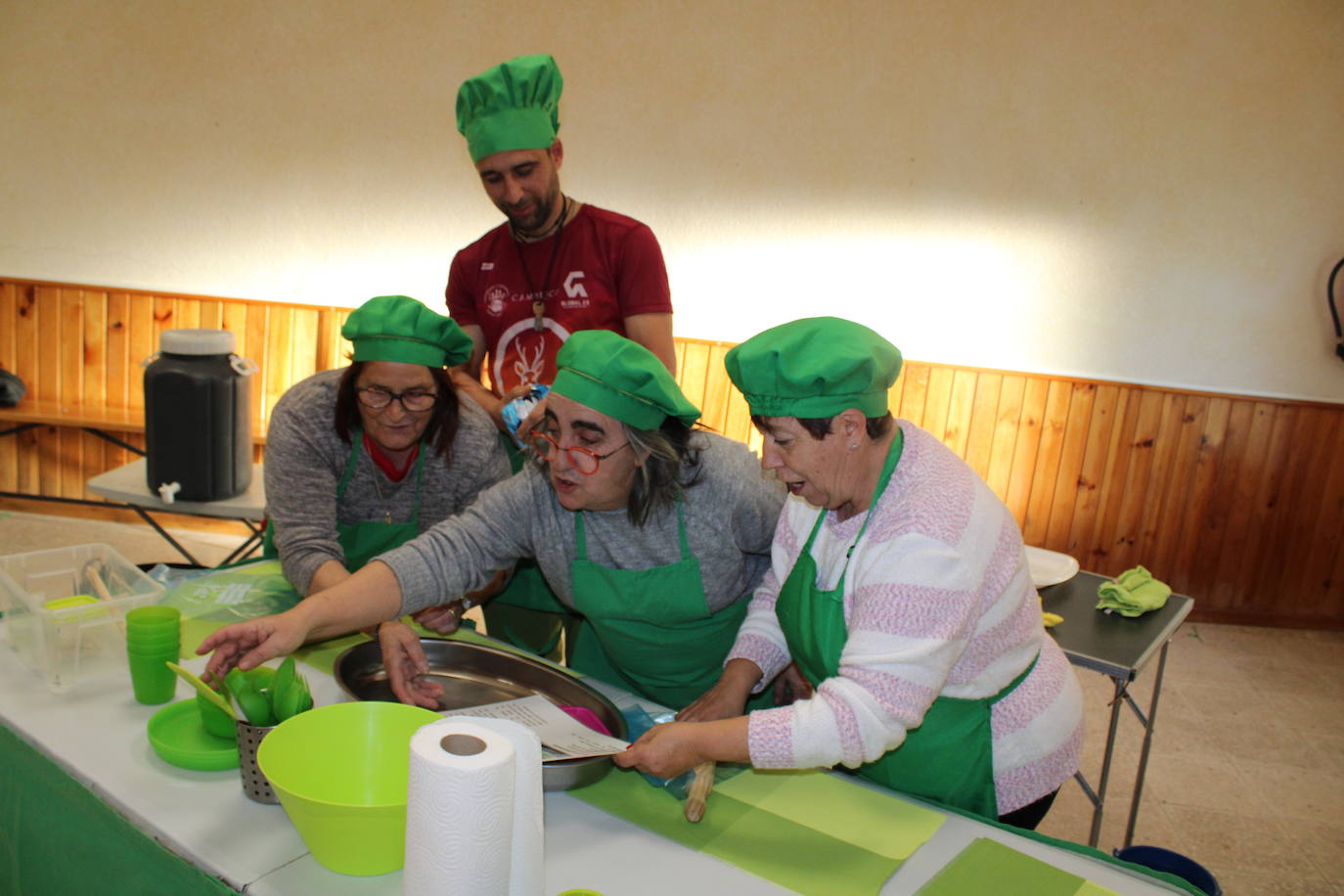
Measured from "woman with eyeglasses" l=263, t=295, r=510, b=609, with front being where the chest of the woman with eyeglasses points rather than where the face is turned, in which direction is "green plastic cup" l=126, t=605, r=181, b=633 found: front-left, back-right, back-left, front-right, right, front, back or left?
front-right

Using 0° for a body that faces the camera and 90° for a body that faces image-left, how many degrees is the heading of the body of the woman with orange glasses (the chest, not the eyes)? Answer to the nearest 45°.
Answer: approximately 45°

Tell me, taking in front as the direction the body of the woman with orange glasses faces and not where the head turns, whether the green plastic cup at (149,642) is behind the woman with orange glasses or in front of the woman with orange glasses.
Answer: in front

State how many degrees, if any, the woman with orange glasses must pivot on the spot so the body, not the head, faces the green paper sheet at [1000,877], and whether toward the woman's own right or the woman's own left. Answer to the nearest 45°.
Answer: approximately 90° to the woman's own left

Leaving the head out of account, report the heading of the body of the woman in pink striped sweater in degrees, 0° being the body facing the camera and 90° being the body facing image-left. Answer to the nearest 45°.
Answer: approximately 45°

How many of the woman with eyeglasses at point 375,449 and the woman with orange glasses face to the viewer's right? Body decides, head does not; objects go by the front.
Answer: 0

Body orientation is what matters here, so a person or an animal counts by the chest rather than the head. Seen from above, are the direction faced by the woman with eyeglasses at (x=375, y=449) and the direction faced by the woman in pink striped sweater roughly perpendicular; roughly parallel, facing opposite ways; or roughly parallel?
roughly perpendicular

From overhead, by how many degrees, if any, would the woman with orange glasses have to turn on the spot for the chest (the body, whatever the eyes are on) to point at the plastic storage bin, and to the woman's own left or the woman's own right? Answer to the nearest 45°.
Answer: approximately 45° to the woman's own right

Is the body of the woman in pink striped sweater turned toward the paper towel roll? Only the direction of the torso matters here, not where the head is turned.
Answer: yes

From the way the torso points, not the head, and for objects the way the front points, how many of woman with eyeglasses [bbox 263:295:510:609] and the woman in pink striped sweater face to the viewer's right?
0
